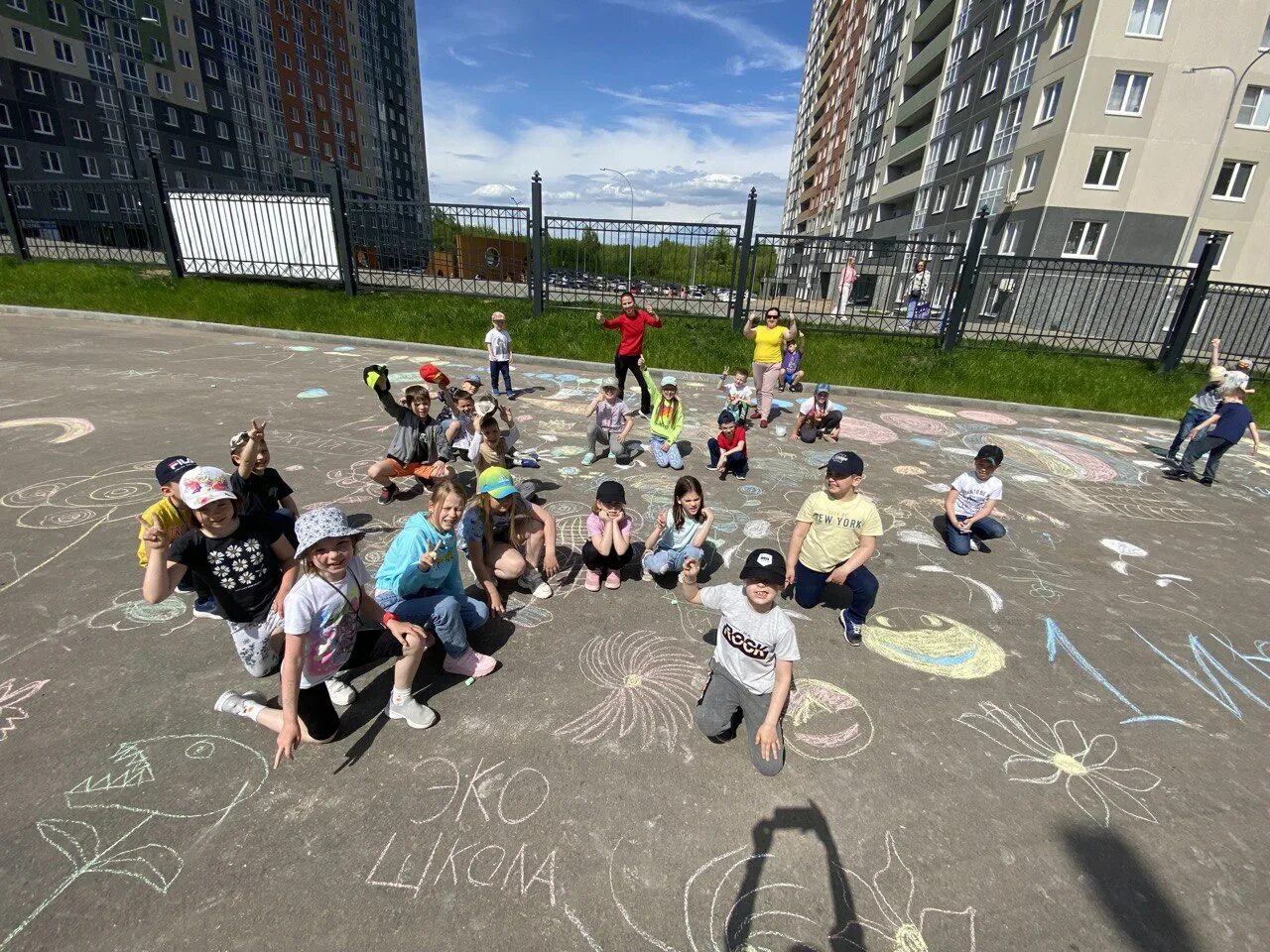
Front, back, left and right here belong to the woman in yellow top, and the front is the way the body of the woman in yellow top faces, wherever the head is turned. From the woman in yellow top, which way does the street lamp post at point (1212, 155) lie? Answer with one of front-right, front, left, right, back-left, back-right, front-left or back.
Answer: back-left

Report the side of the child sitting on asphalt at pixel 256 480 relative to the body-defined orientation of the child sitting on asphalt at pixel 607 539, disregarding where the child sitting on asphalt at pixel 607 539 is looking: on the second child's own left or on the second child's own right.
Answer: on the second child's own right

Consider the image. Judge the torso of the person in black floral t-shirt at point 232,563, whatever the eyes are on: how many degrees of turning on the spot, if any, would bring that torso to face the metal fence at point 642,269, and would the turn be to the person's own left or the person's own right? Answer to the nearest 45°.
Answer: approximately 135° to the person's own left

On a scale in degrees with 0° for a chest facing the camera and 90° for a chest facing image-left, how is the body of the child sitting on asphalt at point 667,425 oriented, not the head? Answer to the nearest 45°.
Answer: approximately 0°

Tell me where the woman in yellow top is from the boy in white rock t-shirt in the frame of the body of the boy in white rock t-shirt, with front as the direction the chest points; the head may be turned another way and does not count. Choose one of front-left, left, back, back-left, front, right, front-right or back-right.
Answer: back

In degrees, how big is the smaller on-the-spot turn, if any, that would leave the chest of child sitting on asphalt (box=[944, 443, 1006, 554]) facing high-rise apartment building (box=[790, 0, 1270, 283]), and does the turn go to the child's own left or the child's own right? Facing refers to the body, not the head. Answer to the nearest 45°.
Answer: approximately 180°

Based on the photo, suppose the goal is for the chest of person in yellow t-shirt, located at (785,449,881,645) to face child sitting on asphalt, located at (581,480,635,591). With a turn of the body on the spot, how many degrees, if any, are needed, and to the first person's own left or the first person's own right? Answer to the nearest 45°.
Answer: approximately 90° to the first person's own right

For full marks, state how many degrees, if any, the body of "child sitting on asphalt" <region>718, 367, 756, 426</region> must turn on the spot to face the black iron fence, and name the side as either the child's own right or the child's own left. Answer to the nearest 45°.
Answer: approximately 135° to the child's own right

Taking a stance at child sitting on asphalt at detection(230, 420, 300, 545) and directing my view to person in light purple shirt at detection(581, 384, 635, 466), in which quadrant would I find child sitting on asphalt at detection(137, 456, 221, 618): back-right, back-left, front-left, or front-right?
back-right
